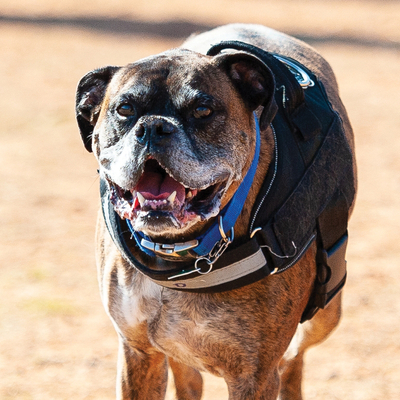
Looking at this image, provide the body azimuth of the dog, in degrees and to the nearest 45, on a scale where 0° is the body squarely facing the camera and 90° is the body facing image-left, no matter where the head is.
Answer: approximately 45°
